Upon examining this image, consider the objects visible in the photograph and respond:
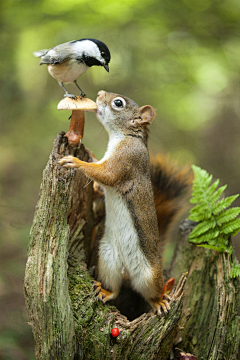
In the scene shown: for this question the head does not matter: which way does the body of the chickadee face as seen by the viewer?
to the viewer's right

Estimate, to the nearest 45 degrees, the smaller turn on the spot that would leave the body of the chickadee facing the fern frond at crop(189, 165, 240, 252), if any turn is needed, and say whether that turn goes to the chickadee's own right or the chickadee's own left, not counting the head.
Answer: approximately 45° to the chickadee's own left
